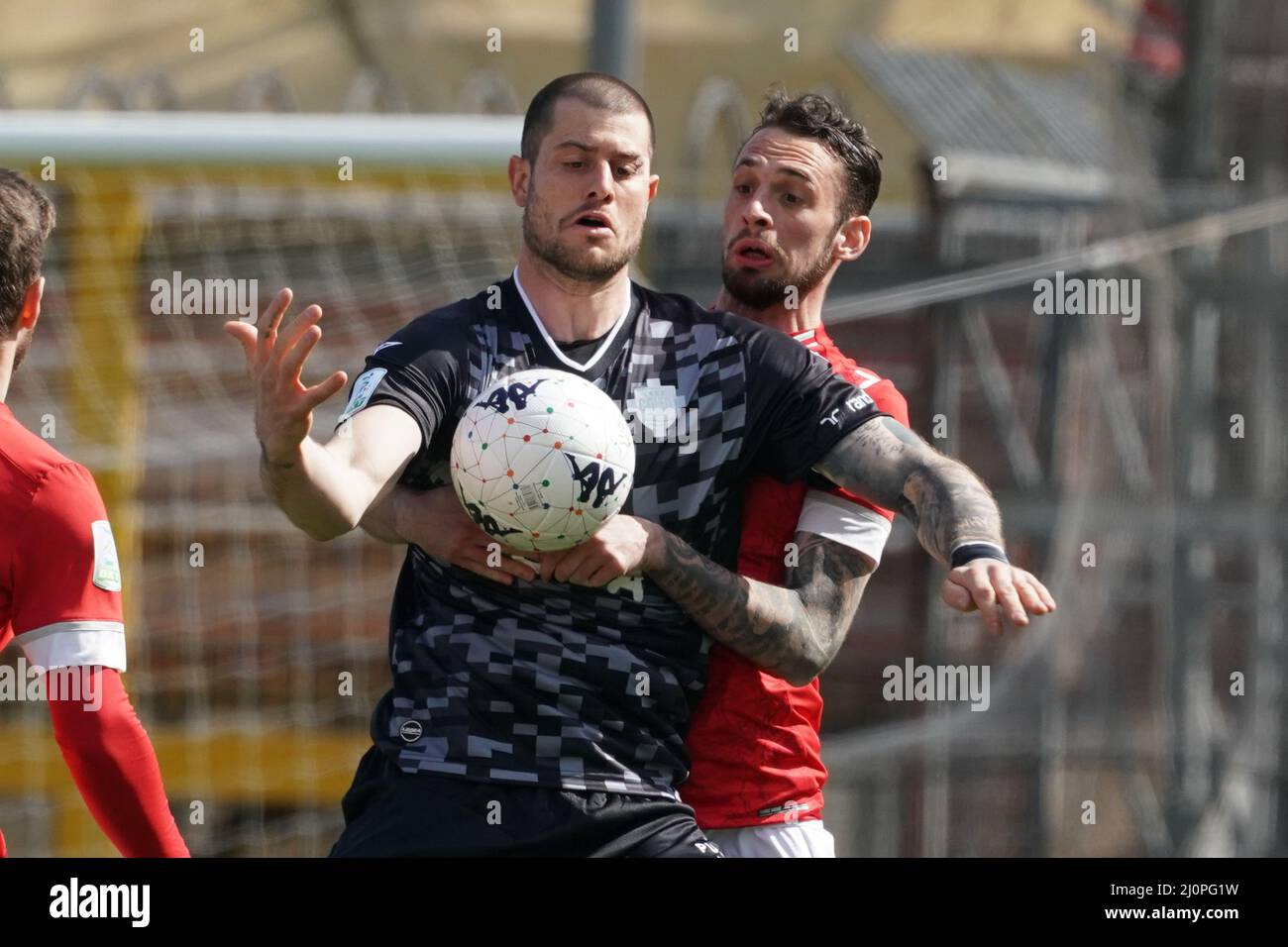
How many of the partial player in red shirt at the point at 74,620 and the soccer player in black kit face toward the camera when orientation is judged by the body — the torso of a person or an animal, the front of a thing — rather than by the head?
1

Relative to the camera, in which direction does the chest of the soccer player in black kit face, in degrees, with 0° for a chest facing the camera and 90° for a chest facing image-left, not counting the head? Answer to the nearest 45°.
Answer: approximately 0°

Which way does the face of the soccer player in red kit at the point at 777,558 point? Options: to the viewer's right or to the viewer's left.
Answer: to the viewer's left

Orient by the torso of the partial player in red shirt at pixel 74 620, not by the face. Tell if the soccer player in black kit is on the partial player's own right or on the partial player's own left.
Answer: on the partial player's own right

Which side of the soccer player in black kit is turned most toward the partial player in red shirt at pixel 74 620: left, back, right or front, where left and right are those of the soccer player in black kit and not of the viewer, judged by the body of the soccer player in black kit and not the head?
right
